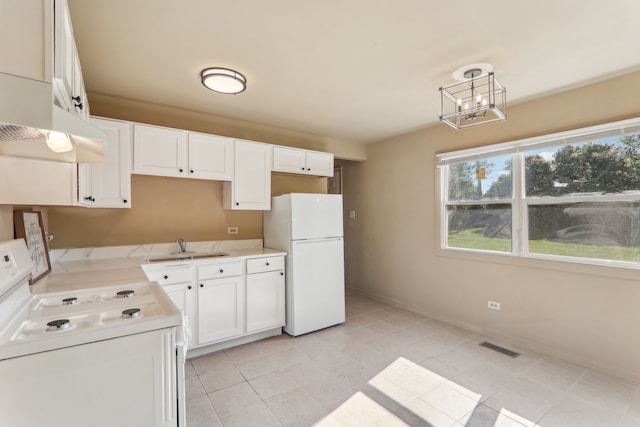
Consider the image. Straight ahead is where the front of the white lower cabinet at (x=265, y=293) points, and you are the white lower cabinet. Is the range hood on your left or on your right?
on your right

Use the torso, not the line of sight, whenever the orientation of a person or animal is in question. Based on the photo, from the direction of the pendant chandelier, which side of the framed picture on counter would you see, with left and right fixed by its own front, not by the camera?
front

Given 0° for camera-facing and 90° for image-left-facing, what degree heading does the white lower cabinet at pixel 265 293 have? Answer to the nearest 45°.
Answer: approximately 315°

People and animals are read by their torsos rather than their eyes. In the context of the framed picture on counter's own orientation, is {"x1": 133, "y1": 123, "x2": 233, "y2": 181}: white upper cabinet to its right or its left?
on its left

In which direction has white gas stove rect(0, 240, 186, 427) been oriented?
to the viewer's right

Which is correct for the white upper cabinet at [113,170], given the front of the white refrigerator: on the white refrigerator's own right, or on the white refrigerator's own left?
on the white refrigerator's own right

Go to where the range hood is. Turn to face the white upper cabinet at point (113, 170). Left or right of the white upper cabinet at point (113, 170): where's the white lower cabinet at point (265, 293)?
right

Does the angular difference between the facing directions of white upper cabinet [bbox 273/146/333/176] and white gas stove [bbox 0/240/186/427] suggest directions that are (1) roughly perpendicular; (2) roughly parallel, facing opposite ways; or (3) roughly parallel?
roughly perpendicular
